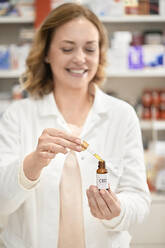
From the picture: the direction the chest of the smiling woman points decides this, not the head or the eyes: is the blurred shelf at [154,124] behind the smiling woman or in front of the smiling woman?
behind

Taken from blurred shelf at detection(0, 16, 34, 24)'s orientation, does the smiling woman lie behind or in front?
in front

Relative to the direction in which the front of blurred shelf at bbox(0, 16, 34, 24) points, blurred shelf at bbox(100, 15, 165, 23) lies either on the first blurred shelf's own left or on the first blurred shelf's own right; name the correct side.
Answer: on the first blurred shelf's own left

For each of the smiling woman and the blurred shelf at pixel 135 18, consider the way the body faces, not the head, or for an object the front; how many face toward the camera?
2

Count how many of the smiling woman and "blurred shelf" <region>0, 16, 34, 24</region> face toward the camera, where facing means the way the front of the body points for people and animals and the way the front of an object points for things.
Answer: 2

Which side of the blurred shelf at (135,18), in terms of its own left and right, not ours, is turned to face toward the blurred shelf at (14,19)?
right

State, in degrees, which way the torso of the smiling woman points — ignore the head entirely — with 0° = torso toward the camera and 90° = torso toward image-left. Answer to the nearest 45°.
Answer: approximately 0°

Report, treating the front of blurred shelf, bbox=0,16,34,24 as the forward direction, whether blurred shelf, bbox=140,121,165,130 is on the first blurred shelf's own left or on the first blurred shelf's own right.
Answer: on the first blurred shelf's own left
